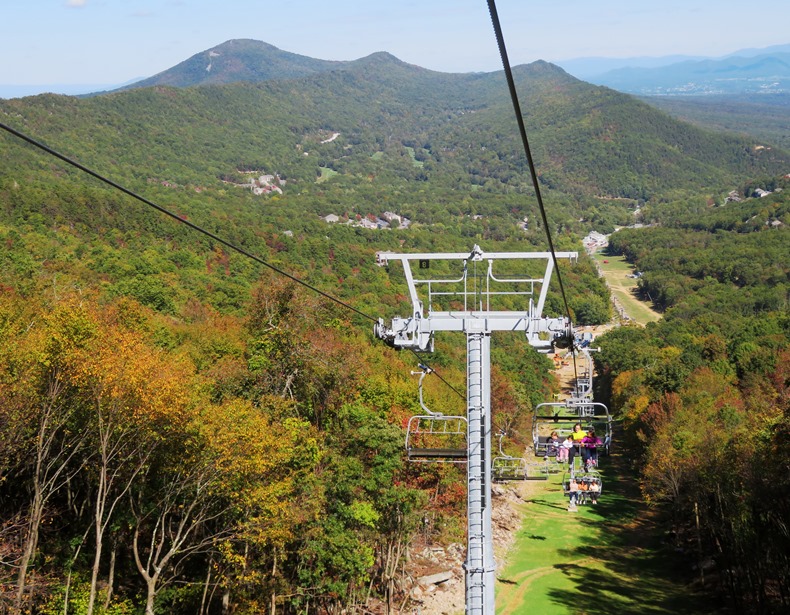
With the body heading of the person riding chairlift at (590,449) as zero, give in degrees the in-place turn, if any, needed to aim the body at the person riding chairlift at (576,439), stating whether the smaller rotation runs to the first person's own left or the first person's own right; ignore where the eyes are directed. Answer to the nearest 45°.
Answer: approximately 45° to the first person's own right

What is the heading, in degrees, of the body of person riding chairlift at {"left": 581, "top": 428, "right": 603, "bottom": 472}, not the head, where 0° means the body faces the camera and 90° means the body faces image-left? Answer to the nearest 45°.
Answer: approximately 0°
